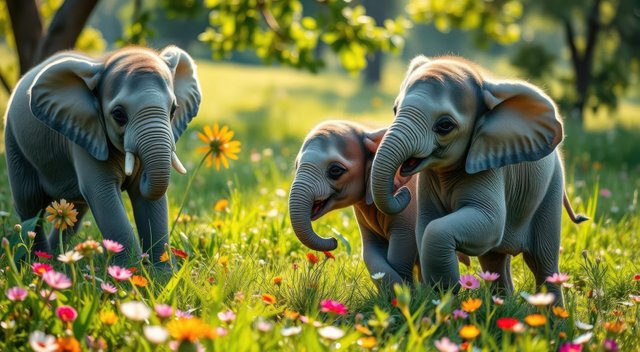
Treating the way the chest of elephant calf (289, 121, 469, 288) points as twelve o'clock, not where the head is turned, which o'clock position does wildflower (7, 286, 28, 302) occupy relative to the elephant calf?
The wildflower is roughly at 12 o'clock from the elephant calf.

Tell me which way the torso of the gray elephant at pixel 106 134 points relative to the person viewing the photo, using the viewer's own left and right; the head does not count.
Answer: facing the viewer and to the right of the viewer

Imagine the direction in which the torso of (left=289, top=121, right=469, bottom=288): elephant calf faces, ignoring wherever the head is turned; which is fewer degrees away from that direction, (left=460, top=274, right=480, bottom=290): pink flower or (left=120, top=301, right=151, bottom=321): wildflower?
the wildflower

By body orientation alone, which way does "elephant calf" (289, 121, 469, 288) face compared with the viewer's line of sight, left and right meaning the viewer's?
facing the viewer and to the left of the viewer

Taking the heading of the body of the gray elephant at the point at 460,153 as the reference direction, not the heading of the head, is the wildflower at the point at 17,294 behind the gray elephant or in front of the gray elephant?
in front

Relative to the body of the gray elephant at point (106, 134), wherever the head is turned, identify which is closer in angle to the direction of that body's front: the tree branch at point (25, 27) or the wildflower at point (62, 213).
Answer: the wildflower

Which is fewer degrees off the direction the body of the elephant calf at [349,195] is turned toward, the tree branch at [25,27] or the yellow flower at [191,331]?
the yellow flower

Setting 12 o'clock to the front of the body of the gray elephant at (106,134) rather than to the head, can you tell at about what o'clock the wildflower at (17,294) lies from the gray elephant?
The wildflower is roughly at 2 o'clock from the gray elephant.

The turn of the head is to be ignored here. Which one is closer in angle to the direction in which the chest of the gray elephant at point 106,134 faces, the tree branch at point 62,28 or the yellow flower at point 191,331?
the yellow flower

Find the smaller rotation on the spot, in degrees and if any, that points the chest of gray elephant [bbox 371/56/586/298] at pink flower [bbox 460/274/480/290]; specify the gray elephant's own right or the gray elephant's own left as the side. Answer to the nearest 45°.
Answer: approximately 45° to the gray elephant's own left

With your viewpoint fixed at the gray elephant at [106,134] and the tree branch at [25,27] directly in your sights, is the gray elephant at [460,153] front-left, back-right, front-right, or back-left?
back-right
